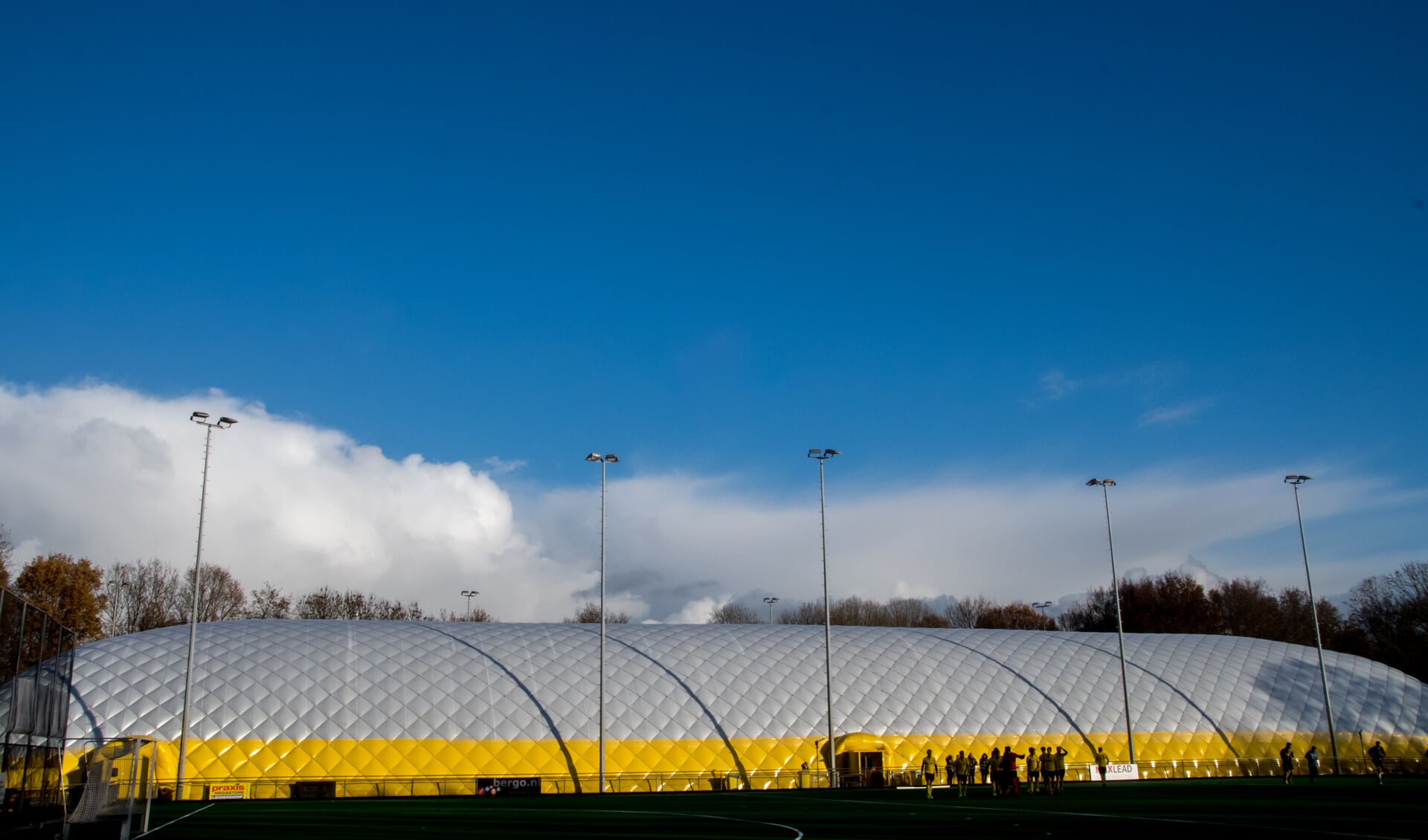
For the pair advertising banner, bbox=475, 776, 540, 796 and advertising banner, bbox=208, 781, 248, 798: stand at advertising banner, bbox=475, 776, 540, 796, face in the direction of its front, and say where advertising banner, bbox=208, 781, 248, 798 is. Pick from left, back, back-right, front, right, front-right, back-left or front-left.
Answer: right

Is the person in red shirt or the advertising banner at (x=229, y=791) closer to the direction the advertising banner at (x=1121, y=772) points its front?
the person in red shirt

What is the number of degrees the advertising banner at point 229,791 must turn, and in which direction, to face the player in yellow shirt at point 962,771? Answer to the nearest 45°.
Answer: approximately 45° to its left

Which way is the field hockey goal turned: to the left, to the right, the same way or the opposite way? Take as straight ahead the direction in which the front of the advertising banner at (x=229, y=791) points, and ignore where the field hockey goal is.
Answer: to the left

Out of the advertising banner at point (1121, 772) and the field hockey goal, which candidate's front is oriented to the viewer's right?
the field hockey goal

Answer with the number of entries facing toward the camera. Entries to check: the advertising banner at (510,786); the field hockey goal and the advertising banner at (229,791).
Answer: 2

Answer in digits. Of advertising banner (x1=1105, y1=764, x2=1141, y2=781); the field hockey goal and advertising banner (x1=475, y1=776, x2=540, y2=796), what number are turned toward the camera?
2

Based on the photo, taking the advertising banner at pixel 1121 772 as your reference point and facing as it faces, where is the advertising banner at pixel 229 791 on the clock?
the advertising banner at pixel 229 791 is roughly at 2 o'clock from the advertising banner at pixel 1121 772.

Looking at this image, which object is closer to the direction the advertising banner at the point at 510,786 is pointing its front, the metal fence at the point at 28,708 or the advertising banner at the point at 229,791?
the metal fence

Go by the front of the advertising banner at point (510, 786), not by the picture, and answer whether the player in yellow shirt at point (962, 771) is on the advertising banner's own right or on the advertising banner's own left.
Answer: on the advertising banner's own left

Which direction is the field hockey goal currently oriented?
to the viewer's right
